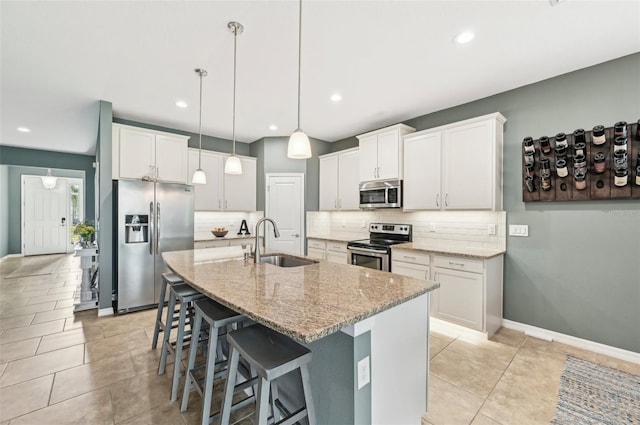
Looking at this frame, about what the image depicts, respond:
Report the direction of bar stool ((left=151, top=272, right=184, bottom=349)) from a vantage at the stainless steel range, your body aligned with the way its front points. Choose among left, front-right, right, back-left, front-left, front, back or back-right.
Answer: front

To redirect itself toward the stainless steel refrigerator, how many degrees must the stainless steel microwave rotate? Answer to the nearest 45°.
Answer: approximately 45° to its right

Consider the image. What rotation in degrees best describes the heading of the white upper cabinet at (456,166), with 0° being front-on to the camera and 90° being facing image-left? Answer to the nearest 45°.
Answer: approximately 45°

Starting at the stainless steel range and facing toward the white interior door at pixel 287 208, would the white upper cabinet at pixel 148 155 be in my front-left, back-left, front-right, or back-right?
front-left

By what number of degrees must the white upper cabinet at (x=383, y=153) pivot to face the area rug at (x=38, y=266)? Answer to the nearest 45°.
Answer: approximately 45° to its right

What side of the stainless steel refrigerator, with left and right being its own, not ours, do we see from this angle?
front

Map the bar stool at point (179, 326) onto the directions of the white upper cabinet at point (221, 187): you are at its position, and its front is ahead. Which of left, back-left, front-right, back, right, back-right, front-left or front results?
front-right

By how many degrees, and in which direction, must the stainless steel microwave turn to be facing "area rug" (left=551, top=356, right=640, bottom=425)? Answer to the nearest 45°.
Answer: approximately 90° to its left

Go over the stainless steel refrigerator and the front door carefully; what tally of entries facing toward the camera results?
2

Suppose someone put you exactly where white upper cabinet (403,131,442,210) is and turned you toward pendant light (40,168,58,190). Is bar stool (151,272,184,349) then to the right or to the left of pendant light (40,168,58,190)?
left

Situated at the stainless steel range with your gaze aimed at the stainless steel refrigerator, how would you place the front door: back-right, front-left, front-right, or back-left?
front-right

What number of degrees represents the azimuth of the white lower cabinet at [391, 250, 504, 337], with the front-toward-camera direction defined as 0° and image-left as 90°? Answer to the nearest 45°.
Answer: approximately 45°

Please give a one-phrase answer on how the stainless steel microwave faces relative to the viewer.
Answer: facing the viewer and to the left of the viewer

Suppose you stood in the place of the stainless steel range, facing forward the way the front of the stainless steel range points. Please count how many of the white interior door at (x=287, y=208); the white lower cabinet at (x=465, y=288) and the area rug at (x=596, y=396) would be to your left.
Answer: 2

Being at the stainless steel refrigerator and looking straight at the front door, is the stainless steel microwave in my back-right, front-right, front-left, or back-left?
back-right

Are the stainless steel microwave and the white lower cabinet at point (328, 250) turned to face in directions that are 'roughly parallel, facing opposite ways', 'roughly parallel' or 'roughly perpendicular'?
roughly parallel

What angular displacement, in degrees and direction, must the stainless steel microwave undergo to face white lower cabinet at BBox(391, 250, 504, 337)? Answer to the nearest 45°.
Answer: approximately 90° to its left

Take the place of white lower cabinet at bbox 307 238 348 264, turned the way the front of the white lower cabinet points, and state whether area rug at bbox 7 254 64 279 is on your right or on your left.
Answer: on your right
